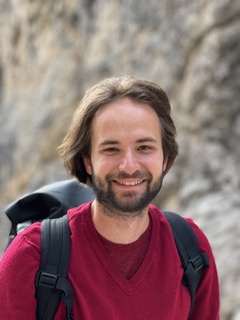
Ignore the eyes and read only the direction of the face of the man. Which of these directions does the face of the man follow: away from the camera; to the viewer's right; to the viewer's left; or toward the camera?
toward the camera

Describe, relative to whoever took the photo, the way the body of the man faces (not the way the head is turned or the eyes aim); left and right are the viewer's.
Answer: facing the viewer
